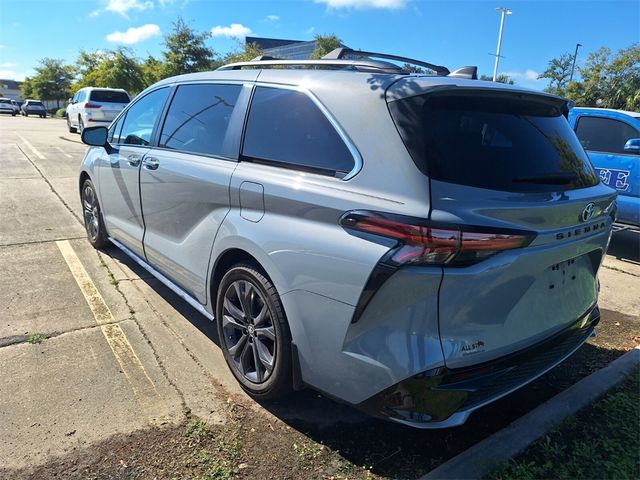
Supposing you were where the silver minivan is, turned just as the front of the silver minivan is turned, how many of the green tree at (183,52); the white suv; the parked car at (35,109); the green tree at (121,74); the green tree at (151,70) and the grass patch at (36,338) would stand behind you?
0

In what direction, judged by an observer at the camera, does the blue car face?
facing the viewer and to the right of the viewer

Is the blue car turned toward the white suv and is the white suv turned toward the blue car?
no

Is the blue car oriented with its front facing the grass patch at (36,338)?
no

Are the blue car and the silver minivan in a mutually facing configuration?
no

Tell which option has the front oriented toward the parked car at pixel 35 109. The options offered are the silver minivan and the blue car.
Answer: the silver minivan

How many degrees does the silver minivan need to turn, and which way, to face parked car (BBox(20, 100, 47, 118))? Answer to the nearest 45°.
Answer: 0° — it already faces it

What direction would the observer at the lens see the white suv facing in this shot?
facing away from the viewer and to the left of the viewer

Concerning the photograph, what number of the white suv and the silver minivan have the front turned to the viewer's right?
0

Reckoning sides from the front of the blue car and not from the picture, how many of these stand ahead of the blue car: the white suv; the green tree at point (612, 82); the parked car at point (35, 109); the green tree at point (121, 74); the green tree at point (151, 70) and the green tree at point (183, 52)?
0

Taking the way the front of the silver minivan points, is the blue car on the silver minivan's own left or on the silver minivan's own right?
on the silver minivan's own right

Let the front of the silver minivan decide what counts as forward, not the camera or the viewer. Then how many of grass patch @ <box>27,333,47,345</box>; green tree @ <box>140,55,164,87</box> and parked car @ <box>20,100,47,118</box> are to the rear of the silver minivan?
0

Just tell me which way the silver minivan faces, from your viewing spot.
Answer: facing away from the viewer and to the left of the viewer

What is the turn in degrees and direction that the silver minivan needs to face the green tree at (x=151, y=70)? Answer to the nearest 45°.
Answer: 0° — it already faces it

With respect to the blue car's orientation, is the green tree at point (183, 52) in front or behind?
behind

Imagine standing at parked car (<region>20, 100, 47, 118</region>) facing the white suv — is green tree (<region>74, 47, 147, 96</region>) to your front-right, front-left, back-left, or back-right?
front-left

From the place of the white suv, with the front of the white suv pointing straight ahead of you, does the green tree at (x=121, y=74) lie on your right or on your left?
on your right

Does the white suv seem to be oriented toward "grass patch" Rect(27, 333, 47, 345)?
no
